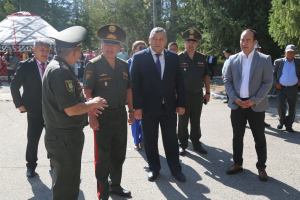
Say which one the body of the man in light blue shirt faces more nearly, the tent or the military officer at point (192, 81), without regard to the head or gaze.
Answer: the military officer

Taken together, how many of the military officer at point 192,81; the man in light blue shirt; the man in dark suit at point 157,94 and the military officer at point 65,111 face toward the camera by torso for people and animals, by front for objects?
3

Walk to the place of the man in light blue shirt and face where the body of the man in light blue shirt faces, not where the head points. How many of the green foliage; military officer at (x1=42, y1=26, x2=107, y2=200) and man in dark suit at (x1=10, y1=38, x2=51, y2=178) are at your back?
1

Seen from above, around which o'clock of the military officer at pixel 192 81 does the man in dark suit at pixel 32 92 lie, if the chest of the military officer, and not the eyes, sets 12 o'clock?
The man in dark suit is roughly at 2 o'clock from the military officer.

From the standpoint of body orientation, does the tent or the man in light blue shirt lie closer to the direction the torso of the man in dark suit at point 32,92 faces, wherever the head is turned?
the man in light blue shirt

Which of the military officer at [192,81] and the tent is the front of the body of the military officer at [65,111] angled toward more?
the military officer

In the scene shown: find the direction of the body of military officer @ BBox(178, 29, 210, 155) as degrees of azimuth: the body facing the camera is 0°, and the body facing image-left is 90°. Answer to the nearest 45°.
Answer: approximately 0°

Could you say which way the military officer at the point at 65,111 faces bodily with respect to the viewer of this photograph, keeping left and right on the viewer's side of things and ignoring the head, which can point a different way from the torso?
facing to the right of the viewer

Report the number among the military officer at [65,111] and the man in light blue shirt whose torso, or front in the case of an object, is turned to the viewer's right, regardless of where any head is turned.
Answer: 1

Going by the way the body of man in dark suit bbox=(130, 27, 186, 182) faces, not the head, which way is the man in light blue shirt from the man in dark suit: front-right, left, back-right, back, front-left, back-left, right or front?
back-left

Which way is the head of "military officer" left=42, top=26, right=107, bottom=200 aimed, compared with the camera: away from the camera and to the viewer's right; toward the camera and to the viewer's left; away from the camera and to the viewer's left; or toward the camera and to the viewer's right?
away from the camera and to the viewer's right

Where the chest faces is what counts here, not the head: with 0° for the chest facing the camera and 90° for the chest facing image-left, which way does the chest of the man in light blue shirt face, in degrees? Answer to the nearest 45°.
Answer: approximately 0°

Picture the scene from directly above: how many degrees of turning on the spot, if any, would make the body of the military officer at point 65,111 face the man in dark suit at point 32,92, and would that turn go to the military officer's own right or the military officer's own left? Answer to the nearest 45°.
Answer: approximately 90° to the military officer's own left

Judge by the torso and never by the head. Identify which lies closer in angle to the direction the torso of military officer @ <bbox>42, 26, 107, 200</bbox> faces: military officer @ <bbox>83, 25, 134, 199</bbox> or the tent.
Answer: the military officer

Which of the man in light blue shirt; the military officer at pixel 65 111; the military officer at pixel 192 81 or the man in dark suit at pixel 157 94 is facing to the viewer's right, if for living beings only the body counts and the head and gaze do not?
the military officer at pixel 65 111

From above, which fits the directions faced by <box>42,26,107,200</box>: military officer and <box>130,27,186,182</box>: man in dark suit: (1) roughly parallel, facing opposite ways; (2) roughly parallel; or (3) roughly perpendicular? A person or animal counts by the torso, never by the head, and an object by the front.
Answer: roughly perpendicular
